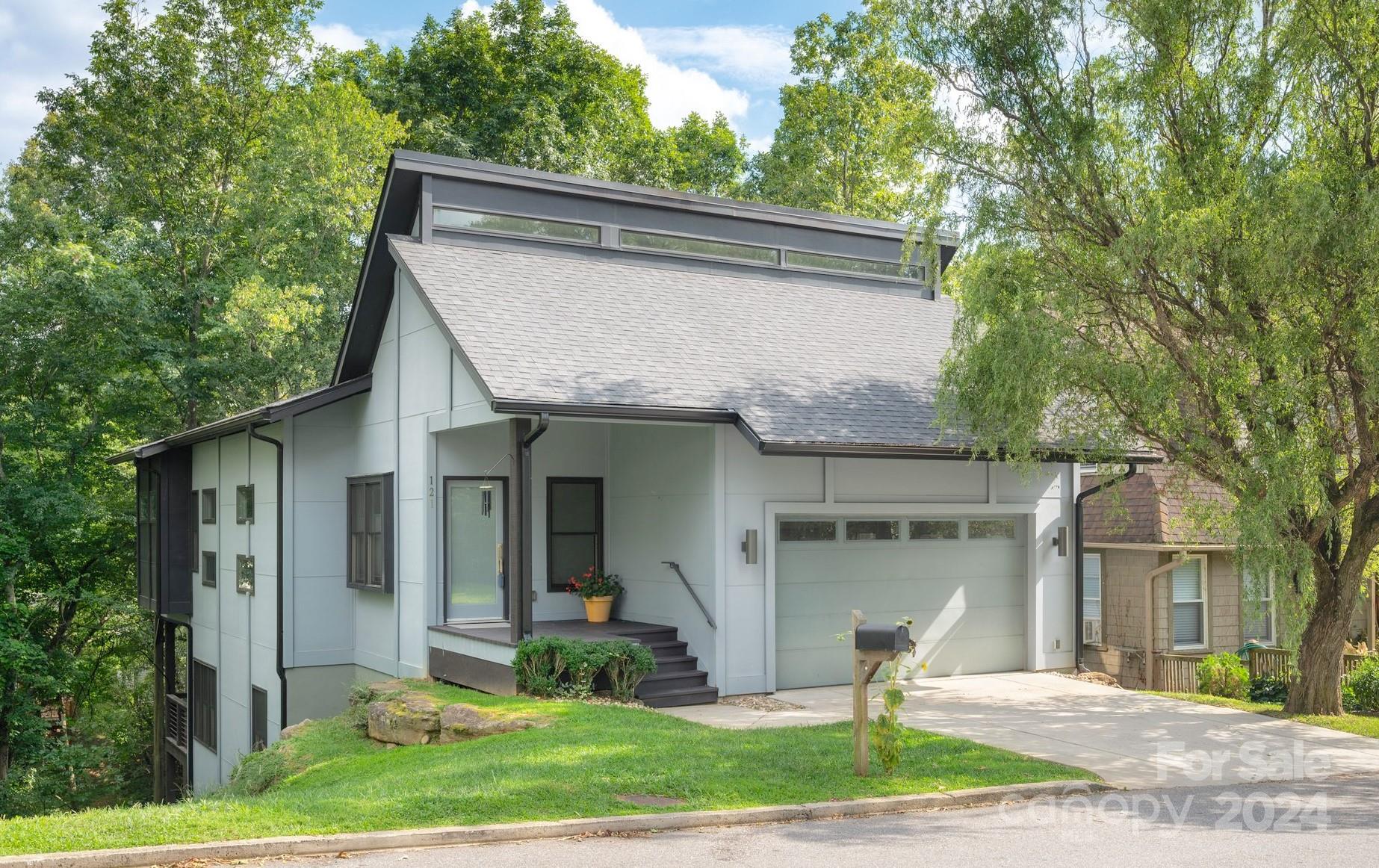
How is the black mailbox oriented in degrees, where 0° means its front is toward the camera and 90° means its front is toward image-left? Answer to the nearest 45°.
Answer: approximately 315°

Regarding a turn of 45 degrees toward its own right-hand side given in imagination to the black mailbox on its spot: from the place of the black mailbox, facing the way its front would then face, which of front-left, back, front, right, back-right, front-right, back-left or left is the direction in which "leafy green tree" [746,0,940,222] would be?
back

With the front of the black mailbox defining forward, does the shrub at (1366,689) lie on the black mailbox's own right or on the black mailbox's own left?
on the black mailbox's own left

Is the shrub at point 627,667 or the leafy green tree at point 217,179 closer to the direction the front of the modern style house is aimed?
the shrub

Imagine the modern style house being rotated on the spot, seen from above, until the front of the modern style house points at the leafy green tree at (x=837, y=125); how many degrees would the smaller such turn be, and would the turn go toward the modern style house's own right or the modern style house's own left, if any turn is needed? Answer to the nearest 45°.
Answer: approximately 135° to the modern style house's own left

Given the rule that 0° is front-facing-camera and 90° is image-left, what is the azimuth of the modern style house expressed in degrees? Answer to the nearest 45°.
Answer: approximately 315°

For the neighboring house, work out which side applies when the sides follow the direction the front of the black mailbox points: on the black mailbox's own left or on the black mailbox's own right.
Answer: on the black mailbox's own left
